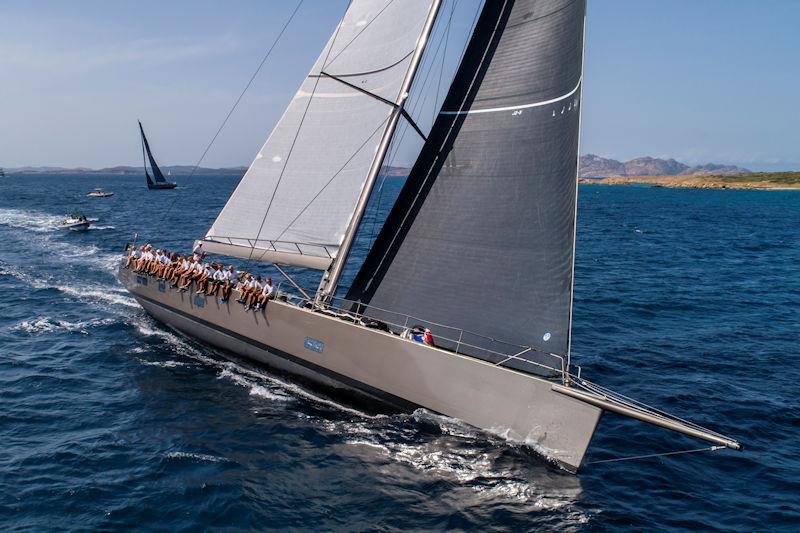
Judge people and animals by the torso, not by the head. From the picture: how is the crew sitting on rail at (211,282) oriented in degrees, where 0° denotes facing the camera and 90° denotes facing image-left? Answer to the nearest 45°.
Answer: approximately 45°

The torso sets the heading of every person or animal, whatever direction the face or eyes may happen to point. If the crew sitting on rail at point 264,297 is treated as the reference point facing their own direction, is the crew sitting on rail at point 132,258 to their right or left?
on their right

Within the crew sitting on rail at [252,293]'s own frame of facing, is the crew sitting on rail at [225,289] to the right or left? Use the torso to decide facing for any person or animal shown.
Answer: on their right

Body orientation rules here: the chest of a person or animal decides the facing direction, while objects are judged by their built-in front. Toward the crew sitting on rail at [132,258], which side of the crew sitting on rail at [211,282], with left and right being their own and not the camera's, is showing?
right

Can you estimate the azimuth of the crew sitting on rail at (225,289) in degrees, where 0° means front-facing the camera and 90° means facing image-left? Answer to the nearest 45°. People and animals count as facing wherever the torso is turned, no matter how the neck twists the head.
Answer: approximately 45°

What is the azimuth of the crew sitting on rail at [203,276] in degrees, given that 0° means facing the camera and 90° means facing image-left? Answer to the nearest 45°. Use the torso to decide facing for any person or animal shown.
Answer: approximately 45°

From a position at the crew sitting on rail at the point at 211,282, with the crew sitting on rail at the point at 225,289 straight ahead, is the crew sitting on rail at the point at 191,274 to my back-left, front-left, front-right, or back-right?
back-right
